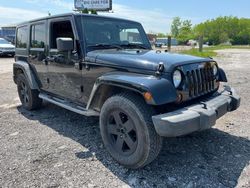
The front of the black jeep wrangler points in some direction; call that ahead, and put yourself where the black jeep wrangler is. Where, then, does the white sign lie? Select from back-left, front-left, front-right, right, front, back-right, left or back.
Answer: back-left

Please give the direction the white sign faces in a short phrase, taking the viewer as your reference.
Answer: facing the viewer

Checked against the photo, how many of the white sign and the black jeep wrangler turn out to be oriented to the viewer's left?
0

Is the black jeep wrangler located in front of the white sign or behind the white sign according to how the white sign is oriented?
in front

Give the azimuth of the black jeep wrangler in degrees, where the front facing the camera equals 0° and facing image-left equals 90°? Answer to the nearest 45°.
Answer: approximately 315°
